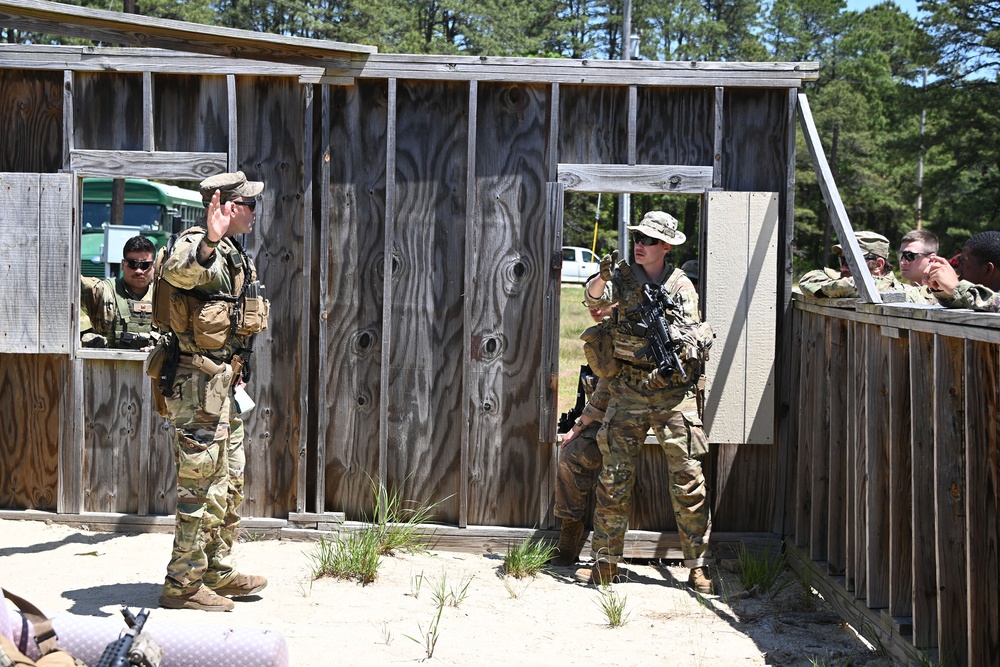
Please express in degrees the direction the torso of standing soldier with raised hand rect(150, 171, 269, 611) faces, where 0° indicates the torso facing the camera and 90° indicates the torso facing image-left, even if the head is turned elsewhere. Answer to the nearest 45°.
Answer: approximately 270°

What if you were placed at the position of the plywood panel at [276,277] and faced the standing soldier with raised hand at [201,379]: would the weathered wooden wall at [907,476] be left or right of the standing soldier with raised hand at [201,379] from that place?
left

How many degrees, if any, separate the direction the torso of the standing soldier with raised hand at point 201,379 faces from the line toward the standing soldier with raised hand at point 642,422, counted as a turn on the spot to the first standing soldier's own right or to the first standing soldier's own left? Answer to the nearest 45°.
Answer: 0° — they already face them

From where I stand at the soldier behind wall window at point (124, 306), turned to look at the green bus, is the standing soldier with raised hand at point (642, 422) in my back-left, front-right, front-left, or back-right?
back-right

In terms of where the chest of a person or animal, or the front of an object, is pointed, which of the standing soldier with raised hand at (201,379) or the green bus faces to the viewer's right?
the standing soldier with raised hand

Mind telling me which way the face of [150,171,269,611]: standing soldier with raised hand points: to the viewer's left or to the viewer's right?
to the viewer's right

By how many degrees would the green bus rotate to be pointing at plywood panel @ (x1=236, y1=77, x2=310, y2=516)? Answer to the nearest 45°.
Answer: approximately 45° to its left

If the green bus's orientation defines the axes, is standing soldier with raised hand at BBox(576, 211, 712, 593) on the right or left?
on its left

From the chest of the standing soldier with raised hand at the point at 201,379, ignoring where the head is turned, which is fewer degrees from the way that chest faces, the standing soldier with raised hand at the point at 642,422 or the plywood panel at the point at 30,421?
the standing soldier with raised hand

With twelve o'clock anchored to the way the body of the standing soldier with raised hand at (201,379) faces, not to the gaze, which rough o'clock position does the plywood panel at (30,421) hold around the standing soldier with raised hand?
The plywood panel is roughly at 8 o'clock from the standing soldier with raised hand.

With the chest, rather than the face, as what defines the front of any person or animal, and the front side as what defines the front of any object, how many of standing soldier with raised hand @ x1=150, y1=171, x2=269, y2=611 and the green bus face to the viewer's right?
1
